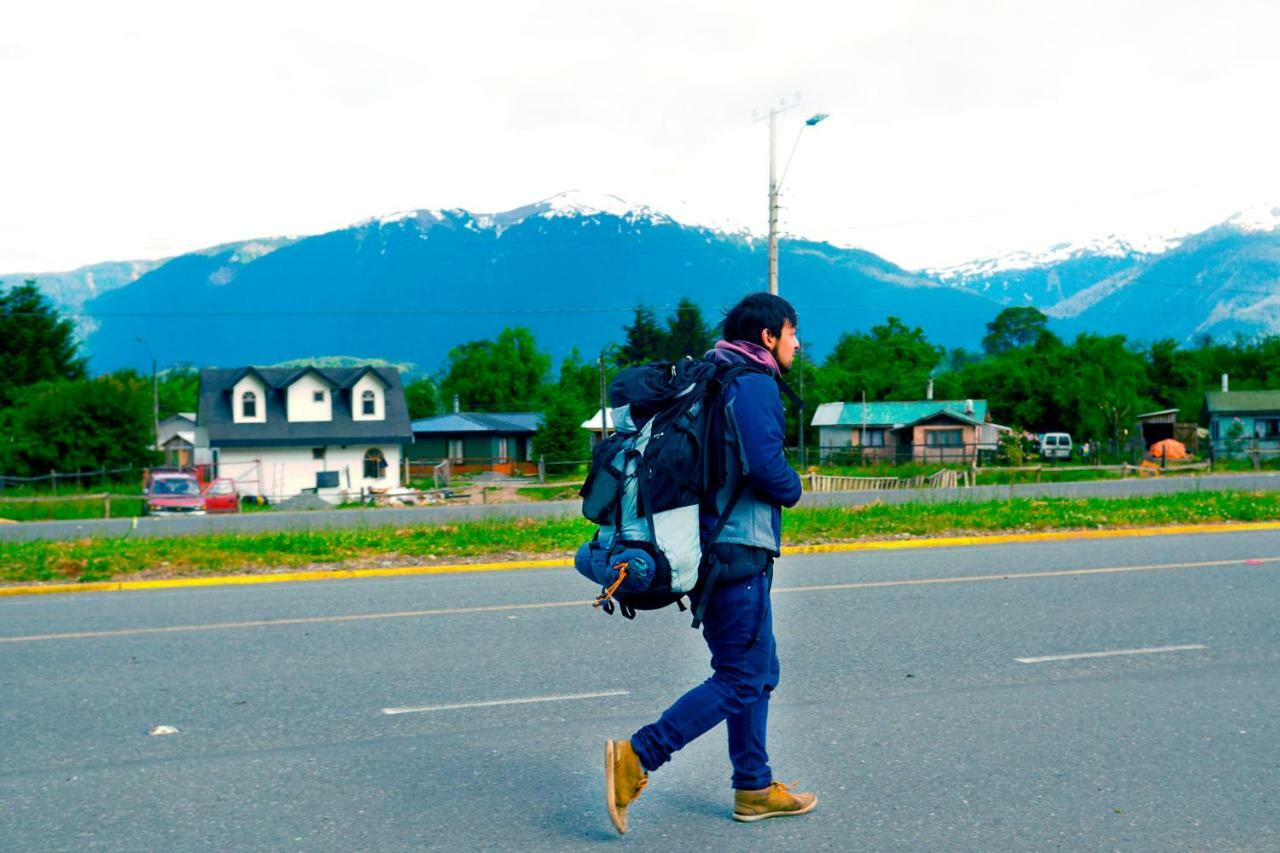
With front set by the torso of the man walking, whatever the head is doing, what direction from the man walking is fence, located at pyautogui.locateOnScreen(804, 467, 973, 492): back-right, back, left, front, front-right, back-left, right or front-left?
left

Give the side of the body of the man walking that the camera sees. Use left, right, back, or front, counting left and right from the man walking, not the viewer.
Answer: right

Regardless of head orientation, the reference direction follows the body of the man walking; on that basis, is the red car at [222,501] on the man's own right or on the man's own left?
on the man's own left

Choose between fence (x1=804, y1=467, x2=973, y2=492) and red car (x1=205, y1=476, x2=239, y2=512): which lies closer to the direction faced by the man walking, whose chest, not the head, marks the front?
the fence

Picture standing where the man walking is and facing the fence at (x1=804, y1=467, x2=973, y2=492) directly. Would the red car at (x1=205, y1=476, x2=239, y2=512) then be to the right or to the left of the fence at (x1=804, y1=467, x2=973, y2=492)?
left

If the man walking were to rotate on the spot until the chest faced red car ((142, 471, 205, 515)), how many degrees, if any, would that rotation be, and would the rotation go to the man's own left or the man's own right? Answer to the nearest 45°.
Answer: approximately 135° to the man's own left

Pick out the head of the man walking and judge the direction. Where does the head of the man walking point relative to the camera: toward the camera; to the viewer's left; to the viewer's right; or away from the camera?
to the viewer's right

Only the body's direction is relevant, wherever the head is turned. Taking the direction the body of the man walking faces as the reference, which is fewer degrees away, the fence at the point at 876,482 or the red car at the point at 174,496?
the fence

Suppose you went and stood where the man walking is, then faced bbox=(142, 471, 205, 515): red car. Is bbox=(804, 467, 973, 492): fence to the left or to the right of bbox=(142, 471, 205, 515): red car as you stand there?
right
